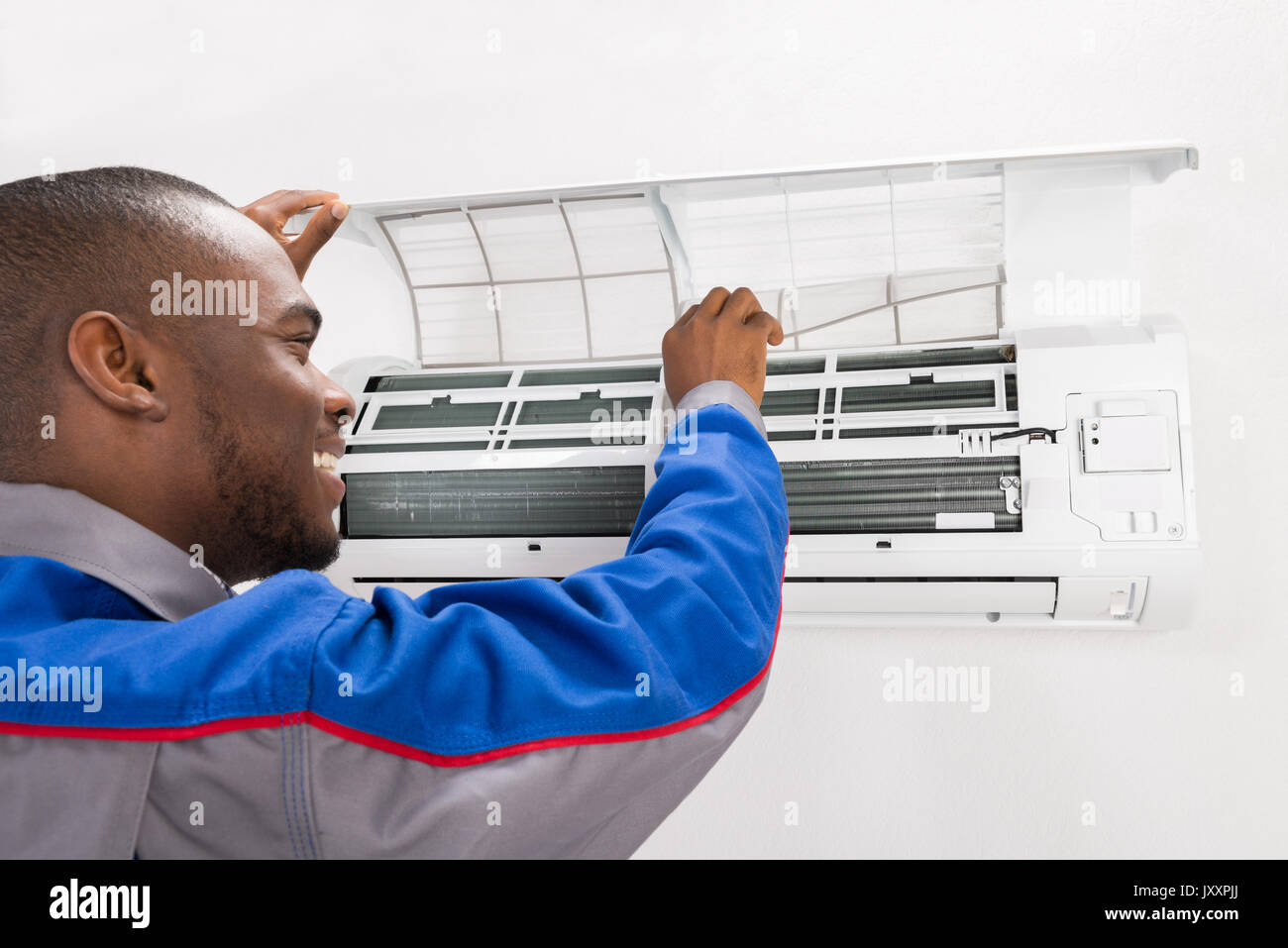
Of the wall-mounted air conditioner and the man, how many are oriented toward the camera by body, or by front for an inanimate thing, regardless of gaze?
1

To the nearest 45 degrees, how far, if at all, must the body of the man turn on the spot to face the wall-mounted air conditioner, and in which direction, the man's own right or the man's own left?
0° — they already face it

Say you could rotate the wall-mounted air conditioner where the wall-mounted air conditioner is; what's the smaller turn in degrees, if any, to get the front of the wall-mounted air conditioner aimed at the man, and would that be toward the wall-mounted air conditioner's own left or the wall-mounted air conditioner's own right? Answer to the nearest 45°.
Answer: approximately 45° to the wall-mounted air conditioner's own right

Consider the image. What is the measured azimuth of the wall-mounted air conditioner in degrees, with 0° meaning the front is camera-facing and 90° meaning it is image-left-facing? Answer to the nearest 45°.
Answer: approximately 0°

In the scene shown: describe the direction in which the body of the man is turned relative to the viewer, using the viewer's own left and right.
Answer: facing away from the viewer and to the right of the viewer

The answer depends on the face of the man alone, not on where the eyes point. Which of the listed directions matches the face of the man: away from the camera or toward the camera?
away from the camera
